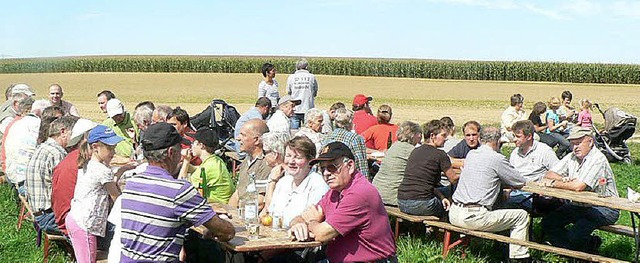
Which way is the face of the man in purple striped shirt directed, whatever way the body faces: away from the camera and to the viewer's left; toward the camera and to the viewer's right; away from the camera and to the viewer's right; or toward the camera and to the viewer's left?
away from the camera and to the viewer's right

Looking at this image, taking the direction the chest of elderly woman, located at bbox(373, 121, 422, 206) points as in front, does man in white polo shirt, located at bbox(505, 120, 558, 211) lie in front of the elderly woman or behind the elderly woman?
in front

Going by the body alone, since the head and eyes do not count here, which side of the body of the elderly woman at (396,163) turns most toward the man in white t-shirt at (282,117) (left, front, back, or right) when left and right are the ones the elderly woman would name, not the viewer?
left

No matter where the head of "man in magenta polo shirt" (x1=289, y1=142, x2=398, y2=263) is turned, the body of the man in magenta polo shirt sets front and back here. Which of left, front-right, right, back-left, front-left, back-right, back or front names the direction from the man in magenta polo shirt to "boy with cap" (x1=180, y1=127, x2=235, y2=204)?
right

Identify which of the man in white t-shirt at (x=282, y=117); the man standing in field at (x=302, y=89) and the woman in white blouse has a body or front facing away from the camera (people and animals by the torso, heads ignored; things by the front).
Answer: the man standing in field

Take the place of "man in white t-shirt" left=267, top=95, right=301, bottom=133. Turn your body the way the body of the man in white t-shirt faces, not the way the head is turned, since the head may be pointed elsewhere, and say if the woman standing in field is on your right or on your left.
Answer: on your left

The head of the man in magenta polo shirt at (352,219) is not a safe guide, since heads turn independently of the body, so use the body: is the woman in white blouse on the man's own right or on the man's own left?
on the man's own right

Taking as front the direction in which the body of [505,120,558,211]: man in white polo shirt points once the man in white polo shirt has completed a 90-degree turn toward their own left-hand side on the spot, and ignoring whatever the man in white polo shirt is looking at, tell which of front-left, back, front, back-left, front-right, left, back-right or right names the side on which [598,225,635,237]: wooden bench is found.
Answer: front
